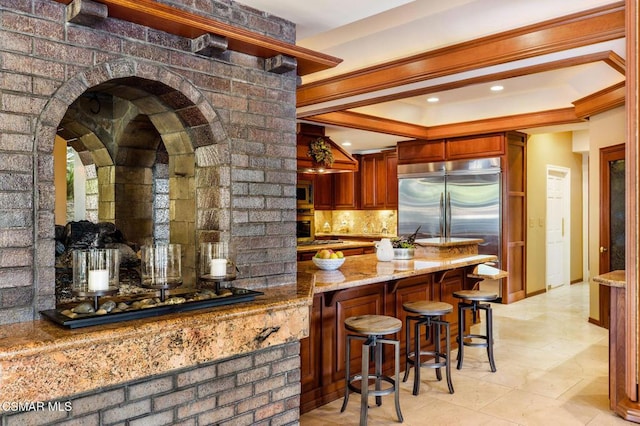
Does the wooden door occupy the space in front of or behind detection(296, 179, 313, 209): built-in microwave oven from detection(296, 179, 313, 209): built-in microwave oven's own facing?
in front

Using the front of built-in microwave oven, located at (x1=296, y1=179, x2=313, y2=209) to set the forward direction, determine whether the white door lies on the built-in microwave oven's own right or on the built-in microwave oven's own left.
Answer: on the built-in microwave oven's own left

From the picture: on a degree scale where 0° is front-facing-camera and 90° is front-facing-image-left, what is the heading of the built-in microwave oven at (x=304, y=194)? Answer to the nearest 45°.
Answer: approximately 315°

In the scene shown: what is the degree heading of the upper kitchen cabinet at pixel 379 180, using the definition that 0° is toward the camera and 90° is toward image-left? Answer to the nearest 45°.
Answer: approximately 45°

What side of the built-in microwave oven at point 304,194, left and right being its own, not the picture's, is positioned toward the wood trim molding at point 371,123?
front

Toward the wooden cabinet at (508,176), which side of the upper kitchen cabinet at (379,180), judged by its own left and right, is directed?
left

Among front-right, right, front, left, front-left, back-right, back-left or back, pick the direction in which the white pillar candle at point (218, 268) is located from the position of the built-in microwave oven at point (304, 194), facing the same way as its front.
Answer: front-right

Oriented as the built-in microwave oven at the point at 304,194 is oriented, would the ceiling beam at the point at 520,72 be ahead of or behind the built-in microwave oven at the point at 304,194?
ahead

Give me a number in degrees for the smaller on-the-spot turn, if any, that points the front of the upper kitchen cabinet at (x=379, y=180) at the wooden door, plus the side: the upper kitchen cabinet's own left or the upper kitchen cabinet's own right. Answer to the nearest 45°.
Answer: approximately 90° to the upper kitchen cabinet's own left

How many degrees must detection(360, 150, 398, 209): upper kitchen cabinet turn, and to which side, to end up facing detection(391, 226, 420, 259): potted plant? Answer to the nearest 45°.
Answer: approximately 45° to its left

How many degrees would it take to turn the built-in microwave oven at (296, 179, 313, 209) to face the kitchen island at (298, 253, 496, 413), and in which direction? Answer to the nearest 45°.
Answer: approximately 45° to its right

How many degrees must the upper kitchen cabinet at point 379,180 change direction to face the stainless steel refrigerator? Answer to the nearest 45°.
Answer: approximately 90° to its left

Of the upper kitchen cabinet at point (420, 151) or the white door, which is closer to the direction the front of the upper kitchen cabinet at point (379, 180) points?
the upper kitchen cabinet
